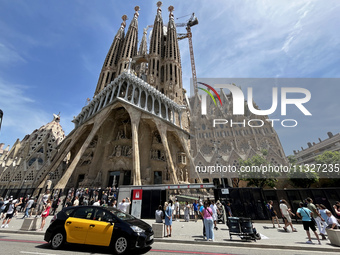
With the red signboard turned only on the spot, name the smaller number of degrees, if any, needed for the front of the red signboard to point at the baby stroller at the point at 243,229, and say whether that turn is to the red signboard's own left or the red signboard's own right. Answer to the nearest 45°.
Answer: approximately 45° to the red signboard's own left

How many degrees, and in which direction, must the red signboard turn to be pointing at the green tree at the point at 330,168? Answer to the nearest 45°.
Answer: approximately 90° to its left

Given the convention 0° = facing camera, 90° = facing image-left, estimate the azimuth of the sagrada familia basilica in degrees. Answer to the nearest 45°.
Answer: approximately 0°

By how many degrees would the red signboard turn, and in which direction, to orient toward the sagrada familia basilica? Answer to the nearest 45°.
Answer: approximately 180°

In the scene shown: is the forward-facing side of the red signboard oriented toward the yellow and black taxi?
yes

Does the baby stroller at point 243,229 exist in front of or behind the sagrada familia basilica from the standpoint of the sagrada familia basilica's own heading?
in front

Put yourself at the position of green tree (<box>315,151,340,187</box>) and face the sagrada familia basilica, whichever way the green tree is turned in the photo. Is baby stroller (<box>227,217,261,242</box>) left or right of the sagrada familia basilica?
left

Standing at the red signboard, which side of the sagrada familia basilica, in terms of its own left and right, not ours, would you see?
front

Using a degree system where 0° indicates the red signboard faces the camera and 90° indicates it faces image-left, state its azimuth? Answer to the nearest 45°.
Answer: approximately 0°
